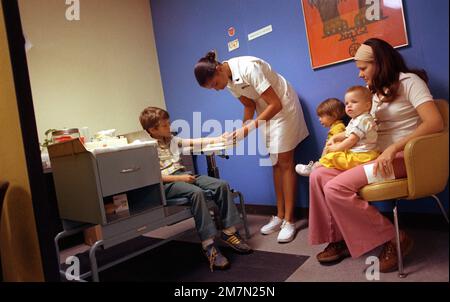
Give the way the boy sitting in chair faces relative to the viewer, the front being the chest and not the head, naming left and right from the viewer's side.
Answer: facing the viewer and to the right of the viewer

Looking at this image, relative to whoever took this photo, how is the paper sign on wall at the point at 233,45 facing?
facing the viewer and to the left of the viewer

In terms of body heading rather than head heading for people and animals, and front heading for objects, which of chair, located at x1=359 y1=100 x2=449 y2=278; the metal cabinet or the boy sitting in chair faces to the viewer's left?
the chair

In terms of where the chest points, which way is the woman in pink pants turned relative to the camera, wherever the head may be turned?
to the viewer's left

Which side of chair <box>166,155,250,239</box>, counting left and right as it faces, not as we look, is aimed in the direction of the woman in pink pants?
front

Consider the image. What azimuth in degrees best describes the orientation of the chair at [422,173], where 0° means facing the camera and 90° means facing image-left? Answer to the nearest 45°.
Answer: approximately 90°

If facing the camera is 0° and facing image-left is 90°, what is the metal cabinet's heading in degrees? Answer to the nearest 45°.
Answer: approximately 315°

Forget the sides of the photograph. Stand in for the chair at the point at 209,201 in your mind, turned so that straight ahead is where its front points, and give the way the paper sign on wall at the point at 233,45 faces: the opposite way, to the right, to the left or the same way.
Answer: to the right

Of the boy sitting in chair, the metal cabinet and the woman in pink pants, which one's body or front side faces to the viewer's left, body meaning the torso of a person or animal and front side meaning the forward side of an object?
the woman in pink pants
